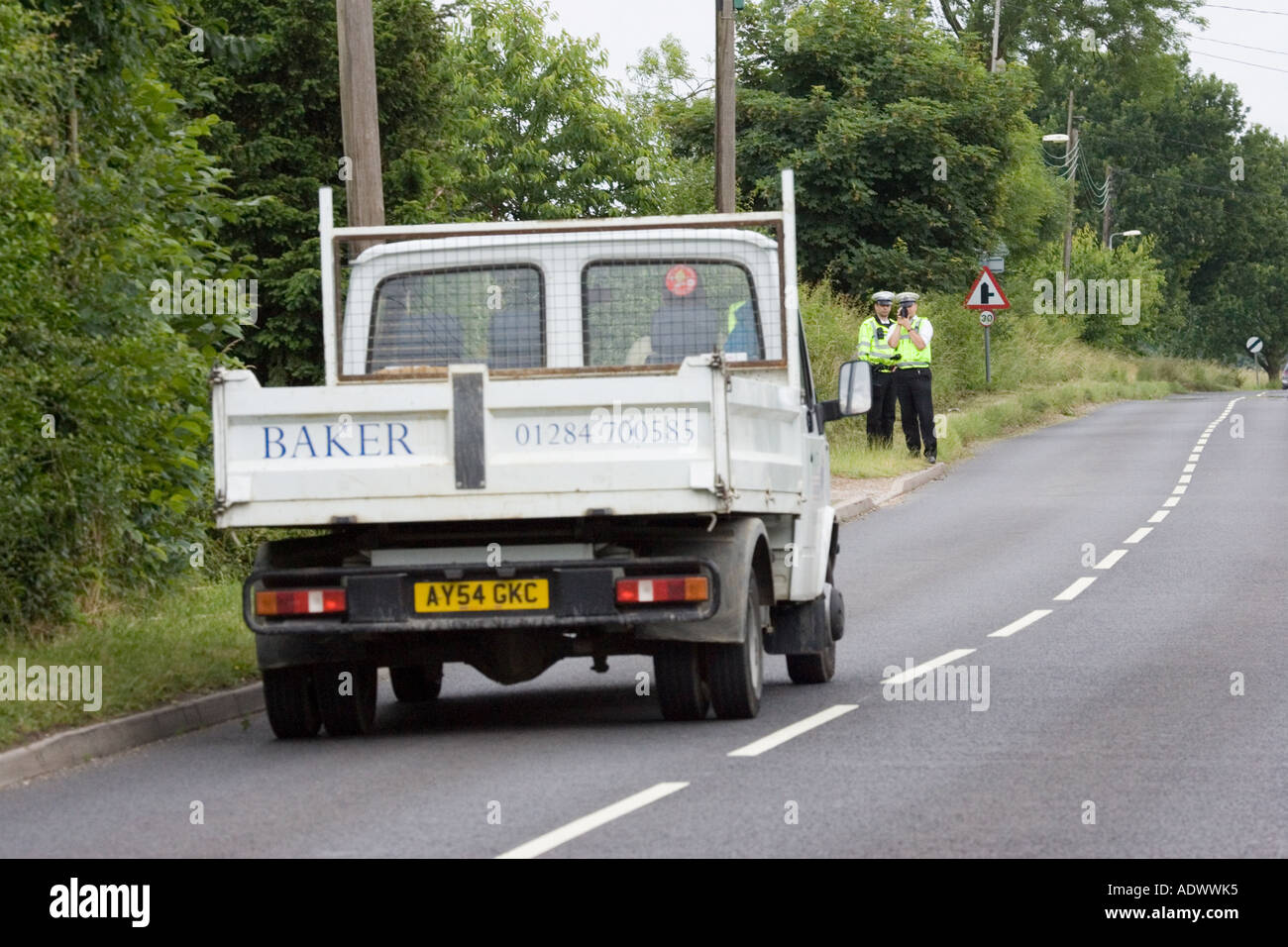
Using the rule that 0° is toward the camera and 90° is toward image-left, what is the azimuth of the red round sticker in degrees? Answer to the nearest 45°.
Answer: approximately 0°

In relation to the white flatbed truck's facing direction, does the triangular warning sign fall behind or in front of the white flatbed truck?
in front

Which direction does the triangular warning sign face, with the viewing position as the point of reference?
facing the viewer

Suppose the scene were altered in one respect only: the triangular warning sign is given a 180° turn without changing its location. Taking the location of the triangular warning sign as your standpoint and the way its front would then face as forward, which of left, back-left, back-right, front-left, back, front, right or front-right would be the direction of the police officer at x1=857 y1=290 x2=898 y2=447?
back

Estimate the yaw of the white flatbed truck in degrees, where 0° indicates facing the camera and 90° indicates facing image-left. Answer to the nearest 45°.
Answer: approximately 180°

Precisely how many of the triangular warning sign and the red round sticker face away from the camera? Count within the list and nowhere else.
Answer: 0

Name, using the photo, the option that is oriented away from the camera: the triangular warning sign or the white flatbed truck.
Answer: the white flatbed truck

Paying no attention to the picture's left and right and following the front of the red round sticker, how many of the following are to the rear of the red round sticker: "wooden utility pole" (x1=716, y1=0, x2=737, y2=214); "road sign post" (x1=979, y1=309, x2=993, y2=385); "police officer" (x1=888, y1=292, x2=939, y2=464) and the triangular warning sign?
4

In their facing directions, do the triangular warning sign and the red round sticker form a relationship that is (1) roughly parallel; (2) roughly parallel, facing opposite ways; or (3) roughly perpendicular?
roughly parallel

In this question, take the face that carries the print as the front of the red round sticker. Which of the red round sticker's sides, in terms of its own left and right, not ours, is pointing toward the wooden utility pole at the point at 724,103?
back

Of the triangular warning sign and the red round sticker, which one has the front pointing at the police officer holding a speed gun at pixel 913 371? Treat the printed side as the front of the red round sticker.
the triangular warning sign

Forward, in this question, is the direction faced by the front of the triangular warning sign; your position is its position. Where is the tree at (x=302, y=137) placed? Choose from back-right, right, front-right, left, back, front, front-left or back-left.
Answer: front-right
